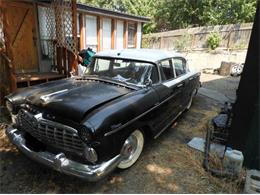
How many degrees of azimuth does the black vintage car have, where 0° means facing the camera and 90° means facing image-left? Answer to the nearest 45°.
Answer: approximately 45°

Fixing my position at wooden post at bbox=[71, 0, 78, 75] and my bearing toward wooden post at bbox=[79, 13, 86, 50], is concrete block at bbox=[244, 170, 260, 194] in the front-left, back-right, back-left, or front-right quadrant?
back-right

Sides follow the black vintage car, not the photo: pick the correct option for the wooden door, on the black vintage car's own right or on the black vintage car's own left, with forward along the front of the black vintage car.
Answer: on the black vintage car's own right

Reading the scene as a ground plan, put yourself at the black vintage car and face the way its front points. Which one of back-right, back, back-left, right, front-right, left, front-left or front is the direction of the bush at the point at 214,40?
back

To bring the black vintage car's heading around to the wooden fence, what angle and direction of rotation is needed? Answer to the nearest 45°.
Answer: approximately 180°

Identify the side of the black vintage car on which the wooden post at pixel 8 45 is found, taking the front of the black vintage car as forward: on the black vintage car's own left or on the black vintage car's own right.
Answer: on the black vintage car's own right

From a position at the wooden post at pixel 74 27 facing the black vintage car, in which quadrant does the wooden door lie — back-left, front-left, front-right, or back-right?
back-right

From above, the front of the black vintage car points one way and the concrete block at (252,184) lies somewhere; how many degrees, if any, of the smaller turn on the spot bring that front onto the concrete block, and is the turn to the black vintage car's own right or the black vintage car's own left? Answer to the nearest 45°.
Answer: approximately 135° to the black vintage car's own left

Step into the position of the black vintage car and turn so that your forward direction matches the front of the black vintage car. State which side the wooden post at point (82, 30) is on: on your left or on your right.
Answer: on your right

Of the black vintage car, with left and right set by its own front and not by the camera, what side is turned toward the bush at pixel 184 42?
back

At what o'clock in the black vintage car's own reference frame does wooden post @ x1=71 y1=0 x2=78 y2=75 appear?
The wooden post is roughly at 4 o'clock from the black vintage car.
